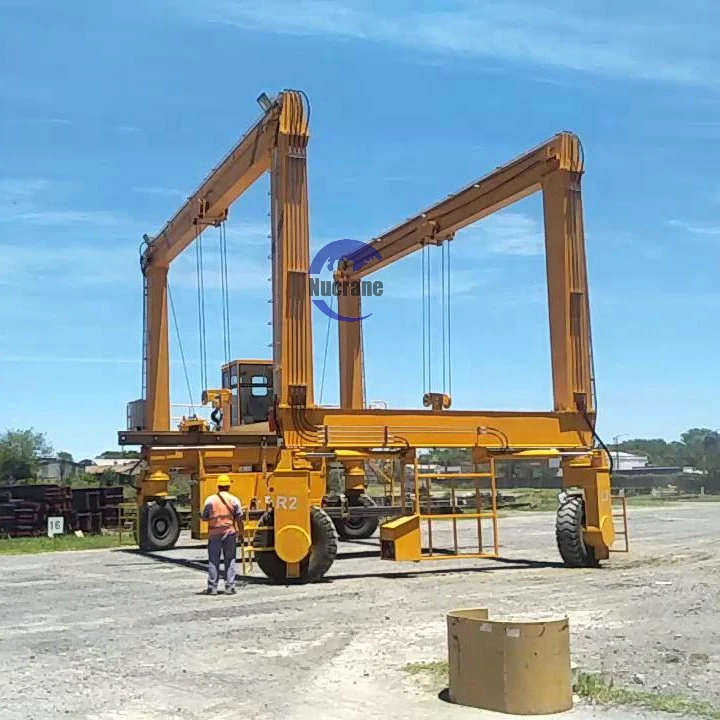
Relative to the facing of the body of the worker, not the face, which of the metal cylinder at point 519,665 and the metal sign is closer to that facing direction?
the metal sign

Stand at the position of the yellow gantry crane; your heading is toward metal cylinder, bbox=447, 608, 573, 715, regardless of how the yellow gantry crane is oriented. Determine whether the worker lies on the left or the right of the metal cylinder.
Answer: right

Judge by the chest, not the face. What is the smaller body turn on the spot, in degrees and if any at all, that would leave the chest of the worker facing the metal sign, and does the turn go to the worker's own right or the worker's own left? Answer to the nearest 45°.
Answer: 0° — they already face it

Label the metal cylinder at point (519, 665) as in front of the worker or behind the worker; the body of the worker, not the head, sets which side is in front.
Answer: behind

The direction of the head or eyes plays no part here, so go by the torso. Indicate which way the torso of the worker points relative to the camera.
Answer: away from the camera

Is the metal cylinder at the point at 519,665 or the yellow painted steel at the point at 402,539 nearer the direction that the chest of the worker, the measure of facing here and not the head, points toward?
the yellow painted steel

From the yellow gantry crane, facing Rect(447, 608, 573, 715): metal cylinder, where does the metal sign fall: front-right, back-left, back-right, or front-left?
back-right

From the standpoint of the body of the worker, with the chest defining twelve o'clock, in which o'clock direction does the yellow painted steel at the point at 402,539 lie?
The yellow painted steel is roughly at 2 o'clock from the worker.

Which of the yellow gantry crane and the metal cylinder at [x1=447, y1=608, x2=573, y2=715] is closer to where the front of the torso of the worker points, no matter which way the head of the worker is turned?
the yellow gantry crane
